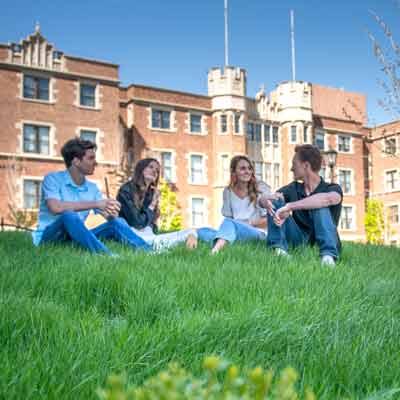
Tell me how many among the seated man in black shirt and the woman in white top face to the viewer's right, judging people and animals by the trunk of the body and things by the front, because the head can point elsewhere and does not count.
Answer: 0

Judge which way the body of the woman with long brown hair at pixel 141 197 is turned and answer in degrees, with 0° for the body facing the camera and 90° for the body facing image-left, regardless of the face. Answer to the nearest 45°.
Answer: approximately 315°

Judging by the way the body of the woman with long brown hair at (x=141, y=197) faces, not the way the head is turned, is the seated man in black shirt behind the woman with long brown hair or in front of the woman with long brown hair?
in front

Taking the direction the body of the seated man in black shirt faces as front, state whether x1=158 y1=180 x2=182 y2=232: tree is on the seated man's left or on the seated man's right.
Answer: on the seated man's right

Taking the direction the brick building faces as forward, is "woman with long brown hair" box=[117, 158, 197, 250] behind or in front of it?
in front

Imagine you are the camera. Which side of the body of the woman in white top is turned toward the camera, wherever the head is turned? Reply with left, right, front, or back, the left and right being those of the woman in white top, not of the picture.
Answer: front

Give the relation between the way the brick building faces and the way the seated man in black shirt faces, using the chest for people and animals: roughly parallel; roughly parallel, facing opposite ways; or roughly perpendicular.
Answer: roughly perpendicular

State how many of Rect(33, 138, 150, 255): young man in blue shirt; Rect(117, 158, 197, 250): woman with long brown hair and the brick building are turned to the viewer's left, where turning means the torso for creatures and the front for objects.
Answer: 0

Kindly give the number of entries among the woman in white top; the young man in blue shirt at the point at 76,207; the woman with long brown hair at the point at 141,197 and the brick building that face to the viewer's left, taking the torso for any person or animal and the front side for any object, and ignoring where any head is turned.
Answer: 0

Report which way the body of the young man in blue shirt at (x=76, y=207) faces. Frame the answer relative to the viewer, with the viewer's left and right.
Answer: facing the viewer and to the right of the viewer

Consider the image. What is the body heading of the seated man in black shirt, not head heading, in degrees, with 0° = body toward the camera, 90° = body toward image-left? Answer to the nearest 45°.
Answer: approximately 45°

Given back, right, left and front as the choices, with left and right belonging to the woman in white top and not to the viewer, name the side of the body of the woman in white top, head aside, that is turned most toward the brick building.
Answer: back

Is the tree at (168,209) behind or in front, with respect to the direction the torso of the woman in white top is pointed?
behind

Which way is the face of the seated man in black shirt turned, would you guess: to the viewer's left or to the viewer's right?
to the viewer's left

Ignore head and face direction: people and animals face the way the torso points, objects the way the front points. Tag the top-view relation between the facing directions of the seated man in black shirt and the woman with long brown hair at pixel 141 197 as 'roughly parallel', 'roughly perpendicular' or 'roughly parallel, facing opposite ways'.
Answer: roughly perpendicular

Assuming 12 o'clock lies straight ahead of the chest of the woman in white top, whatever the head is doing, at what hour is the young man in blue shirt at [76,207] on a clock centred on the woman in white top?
The young man in blue shirt is roughly at 2 o'clock from the woman in white top.

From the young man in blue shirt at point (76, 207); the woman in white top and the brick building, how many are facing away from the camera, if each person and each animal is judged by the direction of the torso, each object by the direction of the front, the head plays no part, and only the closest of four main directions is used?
0
